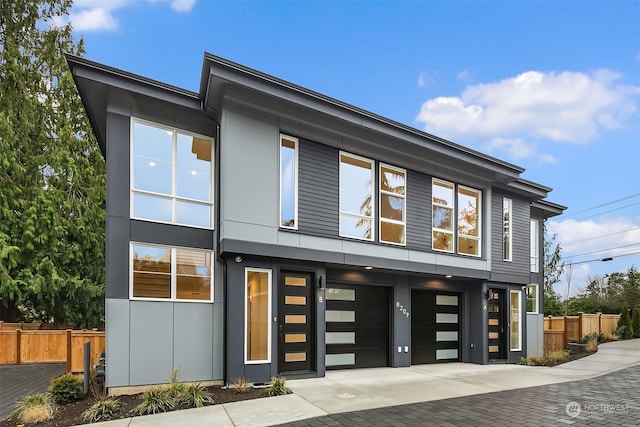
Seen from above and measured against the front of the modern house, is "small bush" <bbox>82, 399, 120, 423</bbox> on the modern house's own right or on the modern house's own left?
on the modern house's own right

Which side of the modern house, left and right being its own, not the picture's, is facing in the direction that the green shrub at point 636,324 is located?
left

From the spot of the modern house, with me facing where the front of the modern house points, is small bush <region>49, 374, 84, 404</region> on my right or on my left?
on my right

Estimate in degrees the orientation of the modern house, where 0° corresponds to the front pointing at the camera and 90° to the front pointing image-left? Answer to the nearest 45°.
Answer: approximately 315°

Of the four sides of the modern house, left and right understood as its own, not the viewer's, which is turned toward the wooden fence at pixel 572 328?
left
